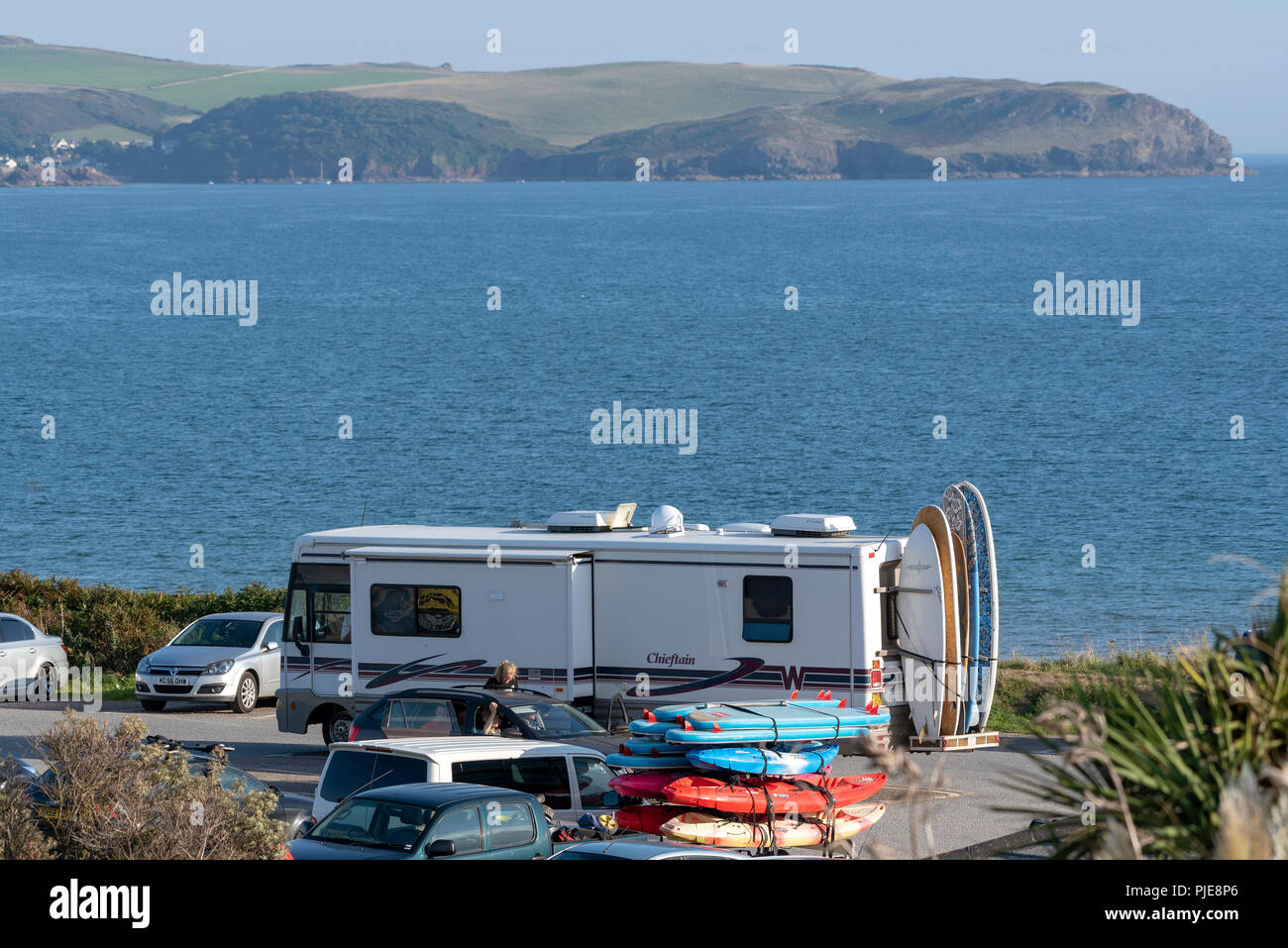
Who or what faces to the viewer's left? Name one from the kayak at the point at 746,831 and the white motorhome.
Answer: the white motorhome

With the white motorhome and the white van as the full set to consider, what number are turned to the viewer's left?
1

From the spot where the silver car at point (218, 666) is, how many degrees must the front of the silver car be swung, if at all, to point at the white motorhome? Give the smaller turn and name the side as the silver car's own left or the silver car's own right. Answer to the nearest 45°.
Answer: approximately 90° to the silver car's own left

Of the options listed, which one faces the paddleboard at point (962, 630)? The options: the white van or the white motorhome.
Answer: the white van

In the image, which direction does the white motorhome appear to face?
to the viewer's left

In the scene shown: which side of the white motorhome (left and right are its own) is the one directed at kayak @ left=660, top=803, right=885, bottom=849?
left

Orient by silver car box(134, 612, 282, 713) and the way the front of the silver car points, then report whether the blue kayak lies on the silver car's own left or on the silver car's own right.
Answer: on the silver car's own left

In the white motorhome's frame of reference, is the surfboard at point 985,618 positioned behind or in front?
behind

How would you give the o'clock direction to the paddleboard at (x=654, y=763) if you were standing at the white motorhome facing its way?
The paddleboard is roughly at 9 o'clock from the white motorhome.

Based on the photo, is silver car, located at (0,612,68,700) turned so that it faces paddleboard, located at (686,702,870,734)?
no

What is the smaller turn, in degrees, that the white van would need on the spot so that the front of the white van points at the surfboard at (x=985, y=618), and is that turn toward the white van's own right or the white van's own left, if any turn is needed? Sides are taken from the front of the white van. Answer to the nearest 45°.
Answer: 0° — it already faces it

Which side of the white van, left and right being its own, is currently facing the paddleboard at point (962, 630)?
front

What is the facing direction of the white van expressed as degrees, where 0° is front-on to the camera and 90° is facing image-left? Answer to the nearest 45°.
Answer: approximately 225°

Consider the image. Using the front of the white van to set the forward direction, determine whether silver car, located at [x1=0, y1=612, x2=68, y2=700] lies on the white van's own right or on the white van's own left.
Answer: on the white van's own left
